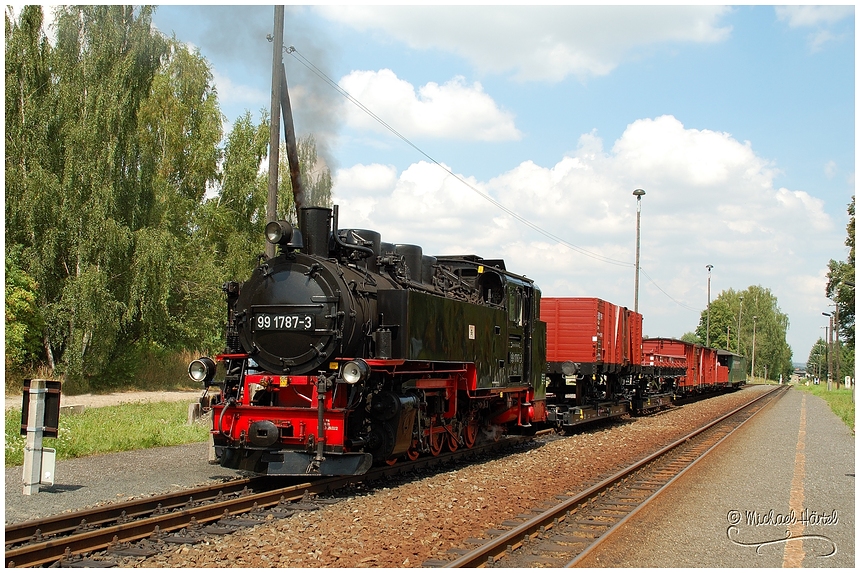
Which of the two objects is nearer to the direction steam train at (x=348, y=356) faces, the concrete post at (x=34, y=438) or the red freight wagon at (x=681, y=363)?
the concrete post

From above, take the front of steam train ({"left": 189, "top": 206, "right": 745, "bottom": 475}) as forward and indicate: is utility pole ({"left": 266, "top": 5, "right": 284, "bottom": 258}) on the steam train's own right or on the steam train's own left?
on the steam train's own right

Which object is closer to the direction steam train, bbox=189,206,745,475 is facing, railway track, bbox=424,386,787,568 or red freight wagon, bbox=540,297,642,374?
the railway track

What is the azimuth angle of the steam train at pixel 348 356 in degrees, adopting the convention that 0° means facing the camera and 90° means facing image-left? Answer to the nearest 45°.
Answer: approximately 45°

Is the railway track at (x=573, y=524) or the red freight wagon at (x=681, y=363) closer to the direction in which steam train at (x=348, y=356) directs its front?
the railway track

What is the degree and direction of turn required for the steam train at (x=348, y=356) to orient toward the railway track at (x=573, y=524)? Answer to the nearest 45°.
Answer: approximately 90° to its left

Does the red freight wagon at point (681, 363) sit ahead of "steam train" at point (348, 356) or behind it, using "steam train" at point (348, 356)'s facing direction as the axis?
behind
